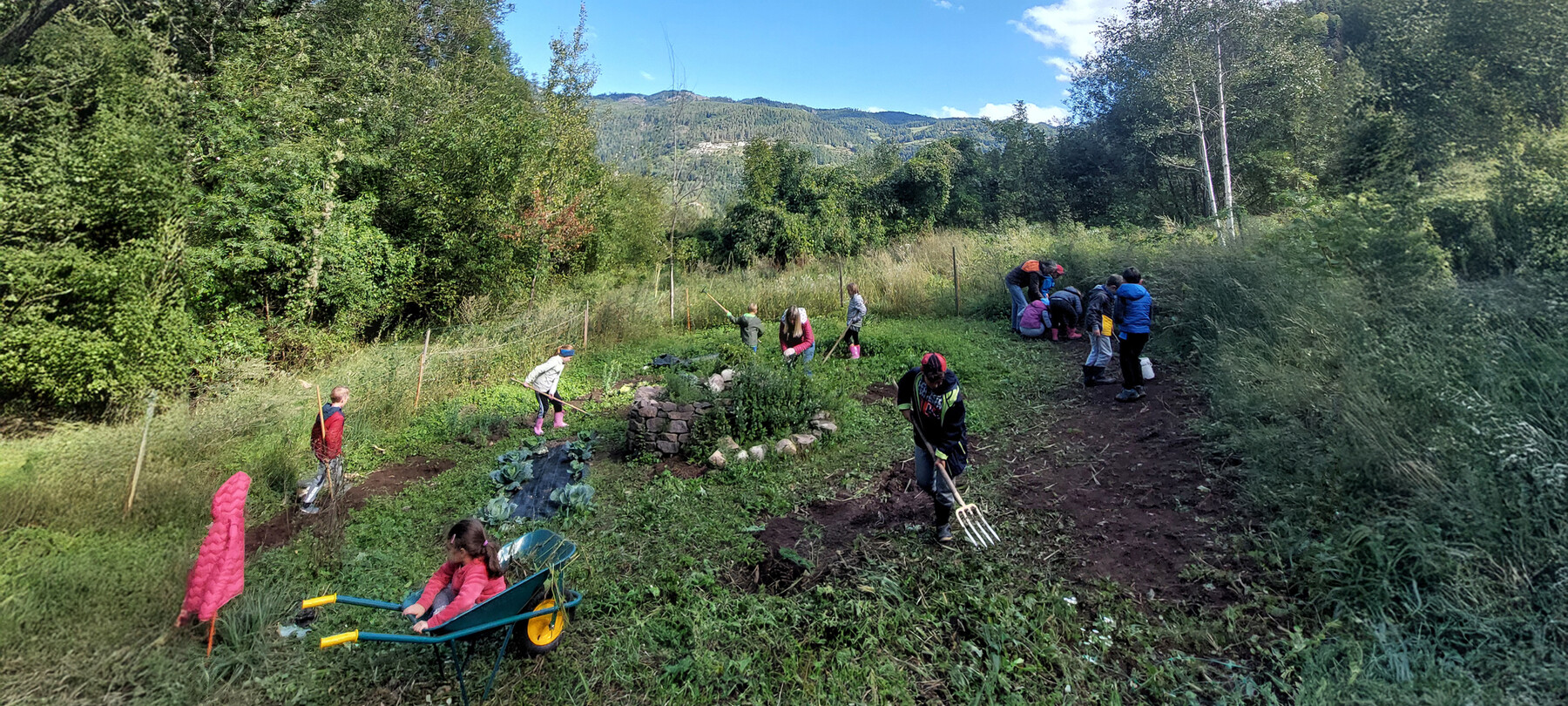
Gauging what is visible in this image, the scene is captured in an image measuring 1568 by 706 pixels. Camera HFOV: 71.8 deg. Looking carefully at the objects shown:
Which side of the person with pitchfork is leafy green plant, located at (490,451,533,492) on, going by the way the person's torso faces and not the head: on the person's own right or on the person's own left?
on the person's own right

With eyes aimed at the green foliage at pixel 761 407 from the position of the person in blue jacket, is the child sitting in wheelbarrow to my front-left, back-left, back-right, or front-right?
front-left

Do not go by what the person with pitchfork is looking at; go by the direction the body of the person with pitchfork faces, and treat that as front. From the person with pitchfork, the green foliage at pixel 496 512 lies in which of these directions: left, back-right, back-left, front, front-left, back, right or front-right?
right

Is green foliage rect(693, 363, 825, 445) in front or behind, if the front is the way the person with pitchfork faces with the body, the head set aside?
behind

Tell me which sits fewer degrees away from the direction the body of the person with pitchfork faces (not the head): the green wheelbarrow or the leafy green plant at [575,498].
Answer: the green wheelbarrow

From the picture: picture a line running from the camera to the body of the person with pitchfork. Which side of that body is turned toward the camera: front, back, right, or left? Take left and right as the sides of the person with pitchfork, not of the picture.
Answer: front

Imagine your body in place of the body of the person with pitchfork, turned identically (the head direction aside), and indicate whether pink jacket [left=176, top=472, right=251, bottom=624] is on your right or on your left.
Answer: on your right

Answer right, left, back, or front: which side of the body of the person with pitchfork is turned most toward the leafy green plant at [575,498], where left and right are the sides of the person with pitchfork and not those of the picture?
right

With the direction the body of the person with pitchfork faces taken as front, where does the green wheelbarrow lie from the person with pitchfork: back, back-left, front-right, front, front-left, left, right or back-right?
front-right

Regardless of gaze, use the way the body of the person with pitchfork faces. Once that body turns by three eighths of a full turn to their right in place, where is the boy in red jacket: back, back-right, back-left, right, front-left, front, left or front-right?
front-left

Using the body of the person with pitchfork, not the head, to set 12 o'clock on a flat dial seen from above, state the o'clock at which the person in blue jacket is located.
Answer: The person in blue jacket is roughly at 7 o'clock from the person with pitchfork.

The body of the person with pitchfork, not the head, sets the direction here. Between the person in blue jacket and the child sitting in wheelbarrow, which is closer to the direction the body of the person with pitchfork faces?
the child sitting in wheelbarrow

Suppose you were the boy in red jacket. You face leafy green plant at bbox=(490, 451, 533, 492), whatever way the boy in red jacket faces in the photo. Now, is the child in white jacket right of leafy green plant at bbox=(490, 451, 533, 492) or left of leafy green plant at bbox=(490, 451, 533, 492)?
left

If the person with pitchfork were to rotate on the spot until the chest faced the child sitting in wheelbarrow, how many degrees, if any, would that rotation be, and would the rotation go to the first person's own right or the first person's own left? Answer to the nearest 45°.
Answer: approximately 45° to the first person's own right

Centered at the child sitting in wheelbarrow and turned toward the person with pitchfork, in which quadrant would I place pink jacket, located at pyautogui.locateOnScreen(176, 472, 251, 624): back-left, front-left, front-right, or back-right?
back-left
